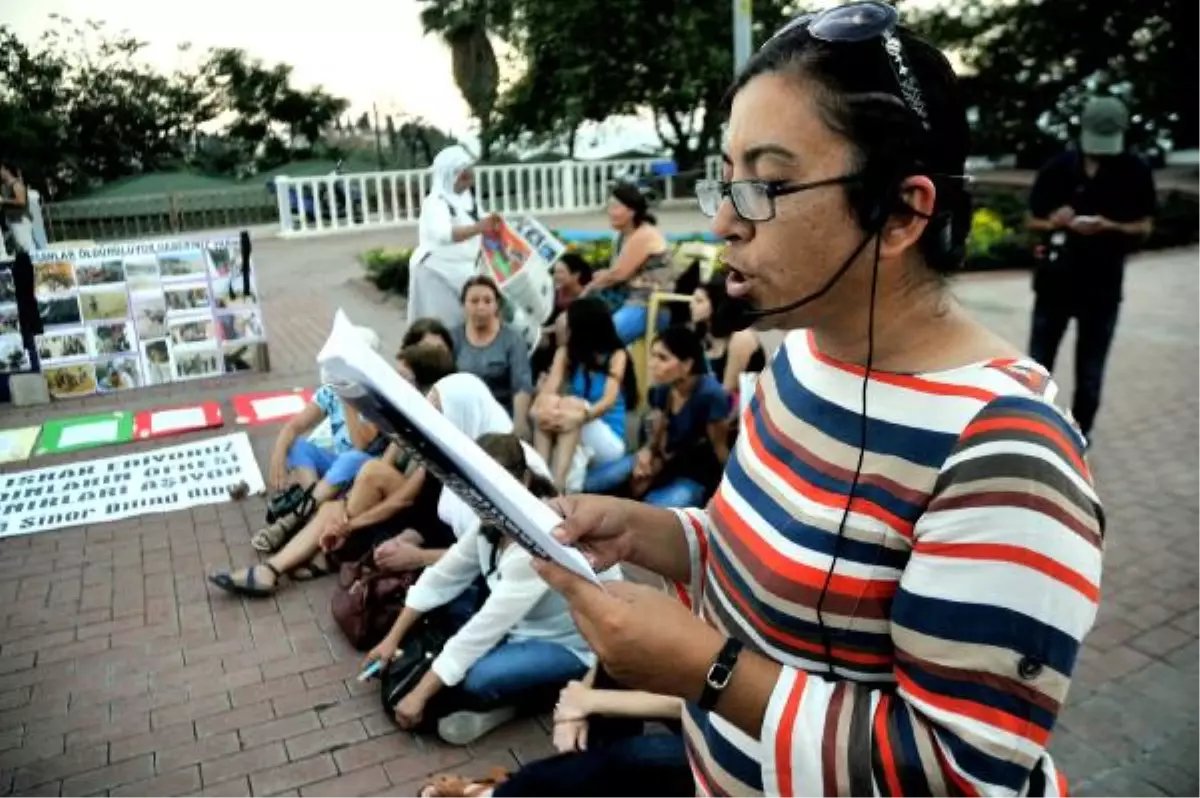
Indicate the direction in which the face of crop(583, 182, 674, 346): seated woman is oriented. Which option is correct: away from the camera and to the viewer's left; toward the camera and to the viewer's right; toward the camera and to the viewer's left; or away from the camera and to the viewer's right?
toward the camera and to the viewer's left

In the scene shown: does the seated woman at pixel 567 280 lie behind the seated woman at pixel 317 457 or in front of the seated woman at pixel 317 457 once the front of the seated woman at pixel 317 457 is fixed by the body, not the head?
behind

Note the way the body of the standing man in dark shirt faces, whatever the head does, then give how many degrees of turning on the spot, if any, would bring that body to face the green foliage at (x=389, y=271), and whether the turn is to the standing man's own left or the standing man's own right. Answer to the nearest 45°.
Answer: approximately 90° to the standing man's own right

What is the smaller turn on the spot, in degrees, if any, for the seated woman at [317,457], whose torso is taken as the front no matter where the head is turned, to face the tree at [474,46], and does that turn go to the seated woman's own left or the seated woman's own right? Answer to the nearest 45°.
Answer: approximately 135° to the seated woman's own right

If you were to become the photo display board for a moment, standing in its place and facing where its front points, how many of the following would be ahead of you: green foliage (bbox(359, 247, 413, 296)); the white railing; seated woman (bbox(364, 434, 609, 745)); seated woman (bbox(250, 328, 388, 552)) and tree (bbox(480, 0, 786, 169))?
2

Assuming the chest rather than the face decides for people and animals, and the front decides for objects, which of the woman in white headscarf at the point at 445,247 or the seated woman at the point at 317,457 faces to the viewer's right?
the woman in white headscarf

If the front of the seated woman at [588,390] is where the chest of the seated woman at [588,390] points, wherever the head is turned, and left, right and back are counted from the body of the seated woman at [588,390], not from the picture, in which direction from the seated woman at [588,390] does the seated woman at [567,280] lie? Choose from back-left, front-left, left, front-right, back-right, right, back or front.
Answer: back-right

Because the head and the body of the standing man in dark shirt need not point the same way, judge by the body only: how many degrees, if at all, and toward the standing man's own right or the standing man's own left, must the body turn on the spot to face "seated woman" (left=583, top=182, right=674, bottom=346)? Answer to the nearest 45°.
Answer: approximately 90° to the standing man's own right

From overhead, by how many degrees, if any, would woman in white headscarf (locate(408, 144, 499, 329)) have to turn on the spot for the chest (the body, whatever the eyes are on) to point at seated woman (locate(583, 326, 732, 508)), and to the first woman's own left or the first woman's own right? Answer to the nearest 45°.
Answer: approximately 45° to the first woman's own right

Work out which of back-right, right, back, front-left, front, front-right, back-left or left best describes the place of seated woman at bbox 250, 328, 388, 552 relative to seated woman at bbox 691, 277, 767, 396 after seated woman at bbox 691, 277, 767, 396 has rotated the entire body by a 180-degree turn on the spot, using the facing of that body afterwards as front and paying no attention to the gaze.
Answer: back-left

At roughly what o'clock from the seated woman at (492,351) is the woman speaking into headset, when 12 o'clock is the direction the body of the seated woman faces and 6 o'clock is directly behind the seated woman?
The woman speaking into headset is roughly at 12 o'clock from the seated woman.

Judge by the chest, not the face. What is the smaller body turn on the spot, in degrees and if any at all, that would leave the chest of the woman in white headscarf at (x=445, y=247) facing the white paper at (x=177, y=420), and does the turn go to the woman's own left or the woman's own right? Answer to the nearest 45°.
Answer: approximately 180°

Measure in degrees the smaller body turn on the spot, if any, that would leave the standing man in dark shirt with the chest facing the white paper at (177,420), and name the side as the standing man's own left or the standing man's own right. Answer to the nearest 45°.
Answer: approximately 90° to the standing man's own right

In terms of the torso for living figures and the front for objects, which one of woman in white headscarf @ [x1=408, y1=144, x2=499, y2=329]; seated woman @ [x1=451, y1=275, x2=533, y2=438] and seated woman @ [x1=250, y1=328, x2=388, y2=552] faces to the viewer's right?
the woman in white headscarf
